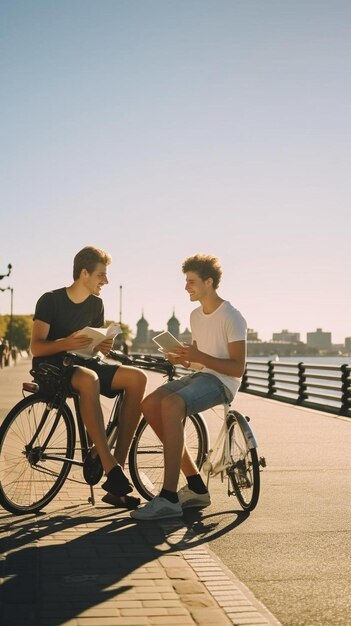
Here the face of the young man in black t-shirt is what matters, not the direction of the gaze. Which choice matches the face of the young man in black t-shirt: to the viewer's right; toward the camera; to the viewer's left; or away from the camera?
to the viewer's right

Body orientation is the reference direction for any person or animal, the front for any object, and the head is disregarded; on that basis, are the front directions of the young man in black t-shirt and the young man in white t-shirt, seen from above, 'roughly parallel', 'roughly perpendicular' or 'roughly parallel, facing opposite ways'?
roughly perpendicular

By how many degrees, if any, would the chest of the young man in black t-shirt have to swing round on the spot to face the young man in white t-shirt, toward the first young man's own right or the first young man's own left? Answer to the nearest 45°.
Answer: approximately 45° to the first young man's own left

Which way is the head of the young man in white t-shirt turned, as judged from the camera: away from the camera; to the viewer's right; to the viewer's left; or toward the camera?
to the viewer's left

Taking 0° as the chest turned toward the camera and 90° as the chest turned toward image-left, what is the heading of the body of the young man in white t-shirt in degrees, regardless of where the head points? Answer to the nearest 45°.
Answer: approximately 45°

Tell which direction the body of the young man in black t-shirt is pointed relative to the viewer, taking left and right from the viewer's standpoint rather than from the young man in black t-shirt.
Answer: facing the viewer and to the right of the viewer

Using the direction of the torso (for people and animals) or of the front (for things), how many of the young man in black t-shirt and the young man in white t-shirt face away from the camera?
0
